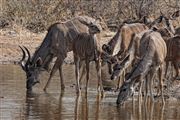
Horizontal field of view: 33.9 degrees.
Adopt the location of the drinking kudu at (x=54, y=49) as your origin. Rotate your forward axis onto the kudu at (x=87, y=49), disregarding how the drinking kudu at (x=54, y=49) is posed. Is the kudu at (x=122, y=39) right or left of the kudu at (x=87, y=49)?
left

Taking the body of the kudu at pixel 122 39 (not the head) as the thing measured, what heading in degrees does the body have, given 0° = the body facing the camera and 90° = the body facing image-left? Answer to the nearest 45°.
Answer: approximately 90°

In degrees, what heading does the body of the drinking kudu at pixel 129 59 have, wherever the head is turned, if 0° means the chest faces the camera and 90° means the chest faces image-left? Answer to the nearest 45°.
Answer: approximately 45°

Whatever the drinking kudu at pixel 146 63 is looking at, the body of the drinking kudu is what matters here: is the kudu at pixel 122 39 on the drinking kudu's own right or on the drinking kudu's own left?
on the drinking kudu's own right

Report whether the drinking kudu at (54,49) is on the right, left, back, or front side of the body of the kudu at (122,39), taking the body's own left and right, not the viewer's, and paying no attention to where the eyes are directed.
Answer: front

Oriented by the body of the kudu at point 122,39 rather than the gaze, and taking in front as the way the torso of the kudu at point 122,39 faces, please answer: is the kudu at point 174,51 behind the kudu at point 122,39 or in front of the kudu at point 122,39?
behind

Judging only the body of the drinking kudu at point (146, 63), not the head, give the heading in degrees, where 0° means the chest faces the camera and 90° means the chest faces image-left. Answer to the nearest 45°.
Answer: approximately 45°
